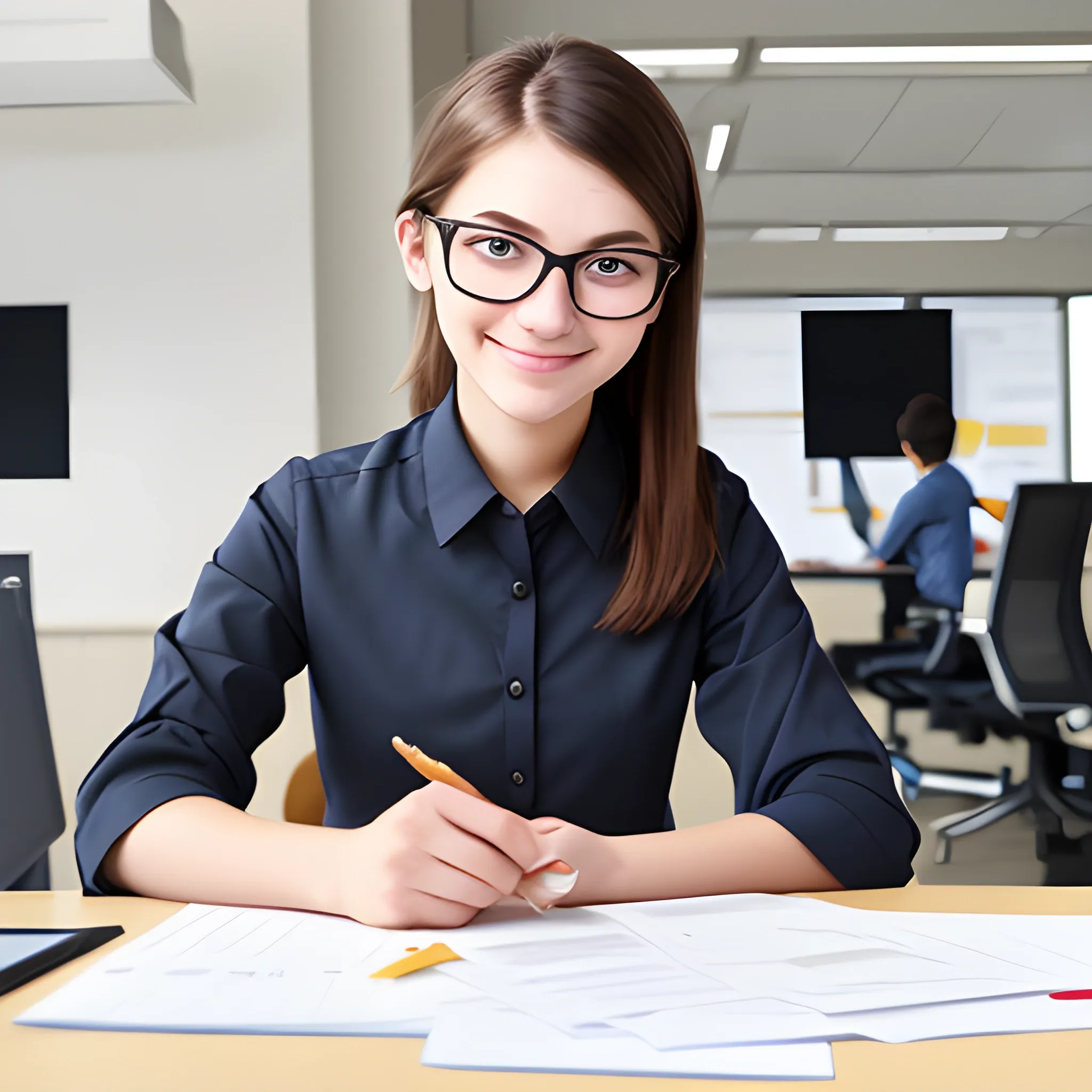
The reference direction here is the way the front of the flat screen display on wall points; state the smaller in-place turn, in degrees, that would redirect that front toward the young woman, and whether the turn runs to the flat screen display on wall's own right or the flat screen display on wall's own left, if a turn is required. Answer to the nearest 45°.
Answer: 0° — it already faces them

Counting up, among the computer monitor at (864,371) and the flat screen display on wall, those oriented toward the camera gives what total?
2

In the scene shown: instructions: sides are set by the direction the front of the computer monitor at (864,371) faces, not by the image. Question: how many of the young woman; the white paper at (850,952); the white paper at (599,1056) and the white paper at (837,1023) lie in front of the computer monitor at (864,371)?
4

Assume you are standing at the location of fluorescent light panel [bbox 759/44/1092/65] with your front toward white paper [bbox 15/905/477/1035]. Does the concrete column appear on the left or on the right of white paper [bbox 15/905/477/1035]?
right

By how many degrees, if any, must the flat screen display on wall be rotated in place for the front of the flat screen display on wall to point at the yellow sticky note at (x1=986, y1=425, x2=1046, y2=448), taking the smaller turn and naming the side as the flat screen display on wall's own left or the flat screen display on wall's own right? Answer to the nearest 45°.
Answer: approximately 90° to the flat screen display on wall's own left

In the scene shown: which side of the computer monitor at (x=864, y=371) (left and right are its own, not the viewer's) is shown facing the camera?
front

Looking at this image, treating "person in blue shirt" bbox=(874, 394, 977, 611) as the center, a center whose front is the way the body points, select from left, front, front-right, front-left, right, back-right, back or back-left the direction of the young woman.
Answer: back-left

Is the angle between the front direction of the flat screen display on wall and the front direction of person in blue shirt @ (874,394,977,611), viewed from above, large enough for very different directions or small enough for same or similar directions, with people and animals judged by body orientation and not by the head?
very different directions

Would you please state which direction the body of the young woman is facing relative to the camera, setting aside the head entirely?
toward the camera

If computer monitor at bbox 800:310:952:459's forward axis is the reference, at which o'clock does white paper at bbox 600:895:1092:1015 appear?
The white paper is roughly at 12 o'clock from the computer monitor.

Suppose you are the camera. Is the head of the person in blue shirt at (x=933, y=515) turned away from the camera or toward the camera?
away from the camera

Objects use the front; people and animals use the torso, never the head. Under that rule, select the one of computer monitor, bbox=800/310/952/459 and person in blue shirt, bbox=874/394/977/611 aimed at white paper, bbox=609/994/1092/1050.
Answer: the computer monitor
